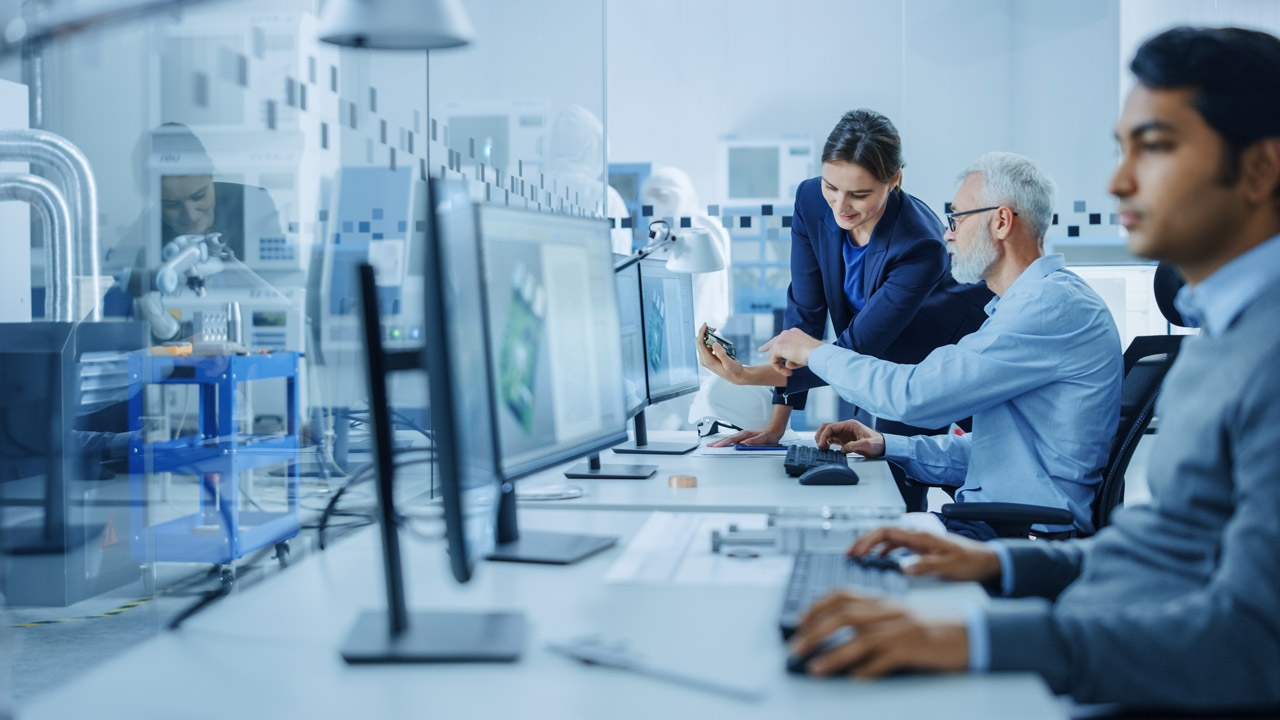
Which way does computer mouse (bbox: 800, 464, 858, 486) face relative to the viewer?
to the viewer's left

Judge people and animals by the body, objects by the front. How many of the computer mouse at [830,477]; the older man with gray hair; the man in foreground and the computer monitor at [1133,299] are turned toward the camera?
1

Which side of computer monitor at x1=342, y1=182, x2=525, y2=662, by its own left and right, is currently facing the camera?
right

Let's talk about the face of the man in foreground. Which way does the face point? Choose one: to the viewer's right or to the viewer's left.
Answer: to the viewer's left

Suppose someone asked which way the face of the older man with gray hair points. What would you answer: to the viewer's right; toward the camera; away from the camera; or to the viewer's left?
to the viewer's left

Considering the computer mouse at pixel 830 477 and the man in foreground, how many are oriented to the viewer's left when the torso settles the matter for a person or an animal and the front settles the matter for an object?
2

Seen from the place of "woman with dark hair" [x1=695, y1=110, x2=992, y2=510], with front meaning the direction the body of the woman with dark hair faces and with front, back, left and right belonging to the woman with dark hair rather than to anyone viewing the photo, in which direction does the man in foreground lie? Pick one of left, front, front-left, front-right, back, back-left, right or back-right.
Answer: front-left

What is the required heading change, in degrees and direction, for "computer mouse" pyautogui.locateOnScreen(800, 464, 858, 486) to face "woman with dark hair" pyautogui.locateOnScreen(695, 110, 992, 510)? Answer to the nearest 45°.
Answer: approximately 90° to its right

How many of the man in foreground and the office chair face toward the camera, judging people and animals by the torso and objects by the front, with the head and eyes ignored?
0
